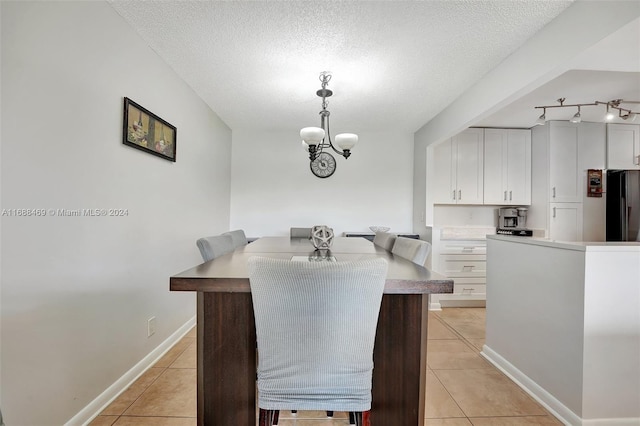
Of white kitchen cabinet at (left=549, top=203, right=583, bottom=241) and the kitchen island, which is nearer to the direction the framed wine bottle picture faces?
the kitchen island

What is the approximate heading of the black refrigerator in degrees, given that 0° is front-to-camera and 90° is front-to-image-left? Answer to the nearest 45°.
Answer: approximately 315°

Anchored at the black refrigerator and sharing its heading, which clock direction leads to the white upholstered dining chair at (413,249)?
The white upholstered dining chair is roughly at 2 o'clock from the black refrigerator.

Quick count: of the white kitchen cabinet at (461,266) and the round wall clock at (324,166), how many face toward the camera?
2

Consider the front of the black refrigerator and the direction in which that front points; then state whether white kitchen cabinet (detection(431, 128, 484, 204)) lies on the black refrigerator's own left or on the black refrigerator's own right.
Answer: on the black refrigerator's own right

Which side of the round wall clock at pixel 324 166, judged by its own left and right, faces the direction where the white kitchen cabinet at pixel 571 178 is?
left

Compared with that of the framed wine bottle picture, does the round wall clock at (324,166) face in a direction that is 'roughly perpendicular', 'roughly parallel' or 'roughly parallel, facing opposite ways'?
roughly perpendicular

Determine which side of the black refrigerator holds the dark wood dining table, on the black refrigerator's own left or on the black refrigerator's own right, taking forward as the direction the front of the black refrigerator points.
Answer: on the black refrigerator's own right

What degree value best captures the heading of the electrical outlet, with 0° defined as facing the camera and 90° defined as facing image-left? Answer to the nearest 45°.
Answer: approximately 315°
